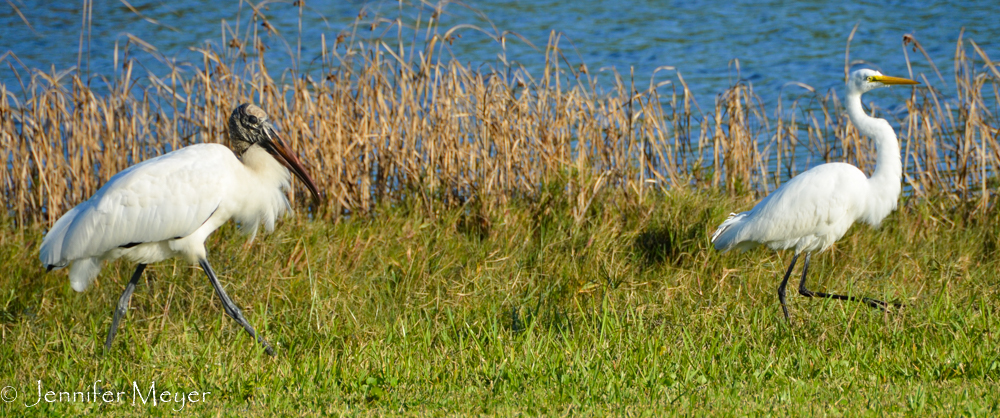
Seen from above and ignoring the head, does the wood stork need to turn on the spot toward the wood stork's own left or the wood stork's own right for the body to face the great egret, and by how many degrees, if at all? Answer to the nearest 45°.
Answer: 0° — it already faces it

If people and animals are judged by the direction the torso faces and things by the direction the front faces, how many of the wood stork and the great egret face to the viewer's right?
2

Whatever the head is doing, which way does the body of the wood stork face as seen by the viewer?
to the viewer's right

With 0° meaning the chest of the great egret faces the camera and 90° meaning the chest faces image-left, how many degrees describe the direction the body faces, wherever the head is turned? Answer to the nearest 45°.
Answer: approximately 270°

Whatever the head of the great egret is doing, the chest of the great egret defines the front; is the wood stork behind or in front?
behind
